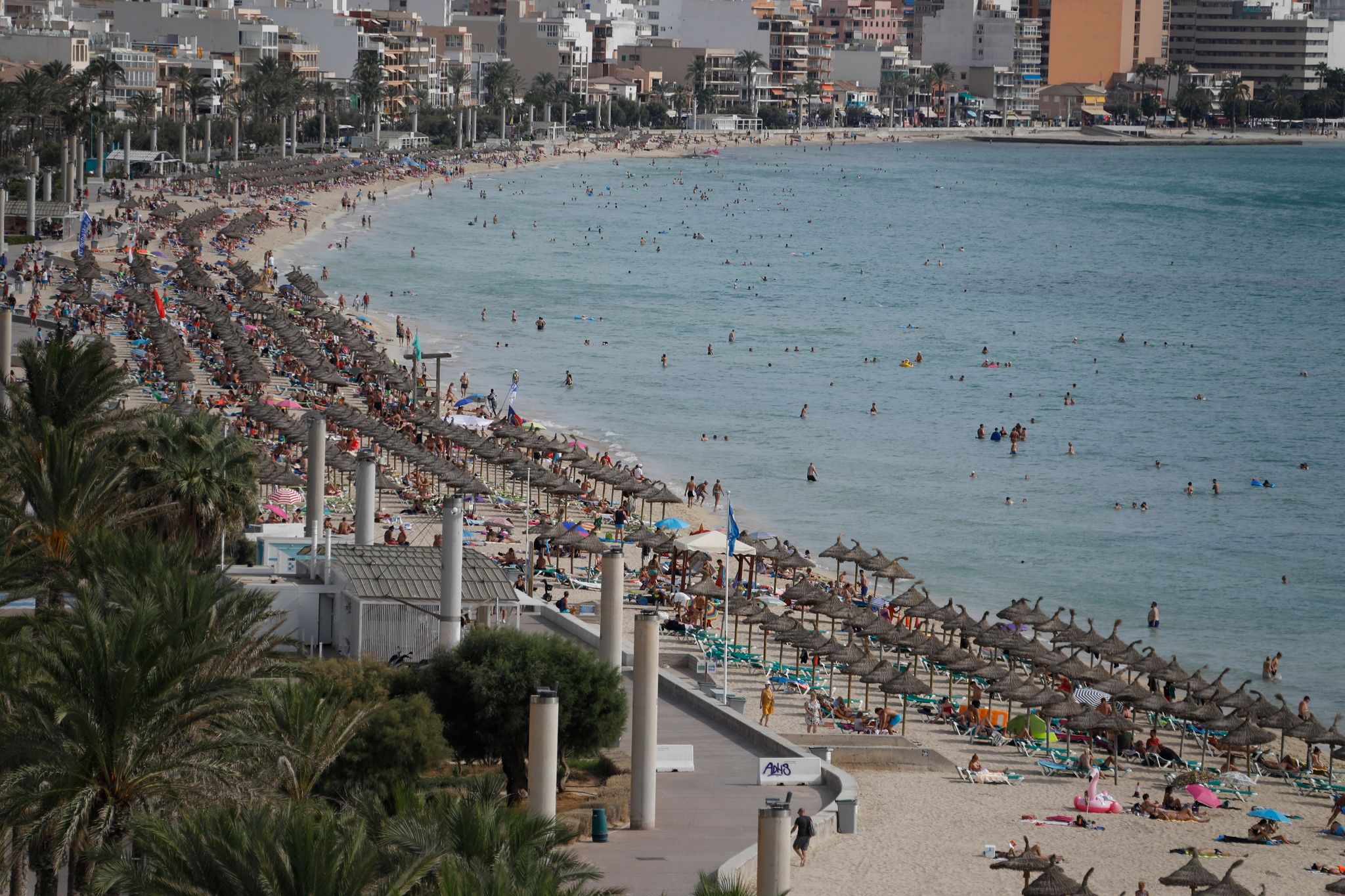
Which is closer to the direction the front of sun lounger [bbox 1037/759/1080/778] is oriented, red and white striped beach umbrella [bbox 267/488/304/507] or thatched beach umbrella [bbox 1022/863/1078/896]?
the thatched beach umbrella

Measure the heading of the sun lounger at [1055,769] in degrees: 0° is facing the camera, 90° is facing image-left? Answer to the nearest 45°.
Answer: approximately 270°

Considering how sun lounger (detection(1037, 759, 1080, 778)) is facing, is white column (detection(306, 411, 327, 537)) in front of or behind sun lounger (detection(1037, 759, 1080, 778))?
behind

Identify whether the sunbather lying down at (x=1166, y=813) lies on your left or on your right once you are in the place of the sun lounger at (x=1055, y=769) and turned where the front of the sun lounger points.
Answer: on your right

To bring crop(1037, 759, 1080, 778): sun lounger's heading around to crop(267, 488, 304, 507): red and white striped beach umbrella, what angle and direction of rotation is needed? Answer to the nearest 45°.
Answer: approximately 135° to its left

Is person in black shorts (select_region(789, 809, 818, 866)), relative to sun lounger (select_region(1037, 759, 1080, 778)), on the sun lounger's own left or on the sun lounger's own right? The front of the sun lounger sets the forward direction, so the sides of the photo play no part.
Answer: on the sun lounger's own right

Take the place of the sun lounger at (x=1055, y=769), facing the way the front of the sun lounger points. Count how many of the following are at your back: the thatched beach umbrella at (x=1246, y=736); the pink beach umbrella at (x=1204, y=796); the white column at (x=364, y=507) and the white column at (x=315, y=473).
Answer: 2

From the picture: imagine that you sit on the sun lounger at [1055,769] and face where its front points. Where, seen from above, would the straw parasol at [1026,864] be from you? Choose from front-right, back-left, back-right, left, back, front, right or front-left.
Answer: right

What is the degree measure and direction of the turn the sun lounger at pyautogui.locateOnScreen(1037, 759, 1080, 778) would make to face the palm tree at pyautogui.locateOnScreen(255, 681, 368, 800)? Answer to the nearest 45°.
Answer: approximately 135° to its right

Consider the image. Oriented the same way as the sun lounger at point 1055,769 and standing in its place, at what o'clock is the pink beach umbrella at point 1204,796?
The pink beach umbrella is roughly at 1 o'clock from the sun lounger.

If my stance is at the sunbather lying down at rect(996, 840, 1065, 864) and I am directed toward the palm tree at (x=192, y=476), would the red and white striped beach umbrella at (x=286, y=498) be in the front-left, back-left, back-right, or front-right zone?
front-right
